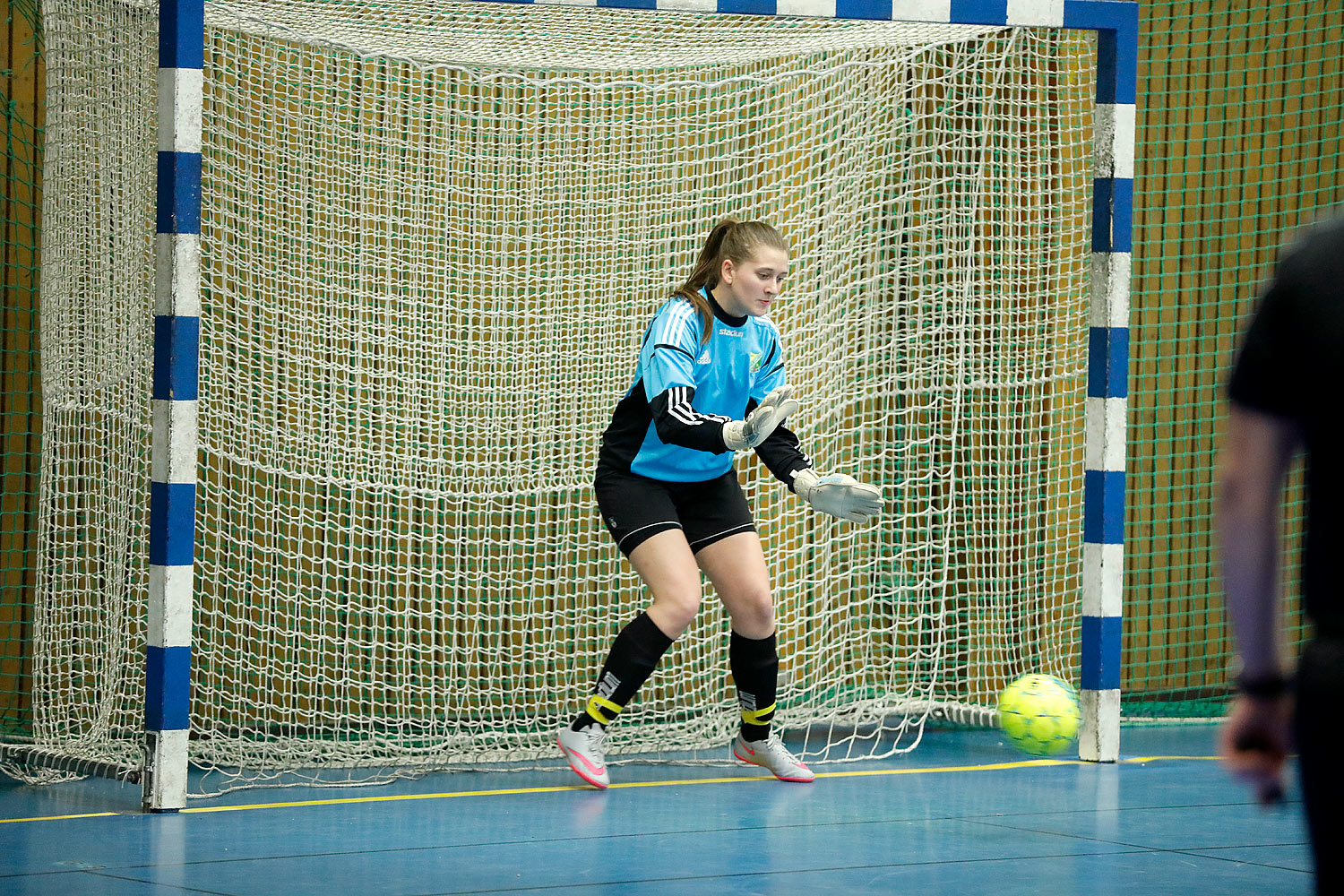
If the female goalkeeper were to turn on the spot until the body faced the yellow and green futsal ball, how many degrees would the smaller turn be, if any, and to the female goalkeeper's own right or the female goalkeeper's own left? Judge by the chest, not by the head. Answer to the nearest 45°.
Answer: approximately 45° to the female goalkeeper's own left

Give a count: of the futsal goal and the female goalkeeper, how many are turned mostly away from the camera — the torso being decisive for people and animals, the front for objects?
0

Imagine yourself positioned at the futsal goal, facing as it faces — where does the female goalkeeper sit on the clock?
The female goalkeeper is roughly at 12 o'clock from the futsal goal.

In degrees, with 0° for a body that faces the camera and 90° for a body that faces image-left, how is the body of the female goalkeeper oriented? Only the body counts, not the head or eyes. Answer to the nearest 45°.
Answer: approximately 315°

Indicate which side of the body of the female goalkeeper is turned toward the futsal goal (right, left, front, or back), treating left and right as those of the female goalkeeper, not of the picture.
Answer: back

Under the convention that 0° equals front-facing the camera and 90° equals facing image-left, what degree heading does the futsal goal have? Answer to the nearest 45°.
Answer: approximately 315°

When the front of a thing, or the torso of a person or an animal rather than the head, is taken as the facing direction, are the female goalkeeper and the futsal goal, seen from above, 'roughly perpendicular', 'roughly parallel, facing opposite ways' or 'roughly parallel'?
roughly parallel

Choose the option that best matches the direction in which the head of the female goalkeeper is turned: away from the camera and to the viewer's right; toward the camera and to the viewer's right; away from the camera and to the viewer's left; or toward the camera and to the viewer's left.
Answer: toward the camera and to the viewer's right
